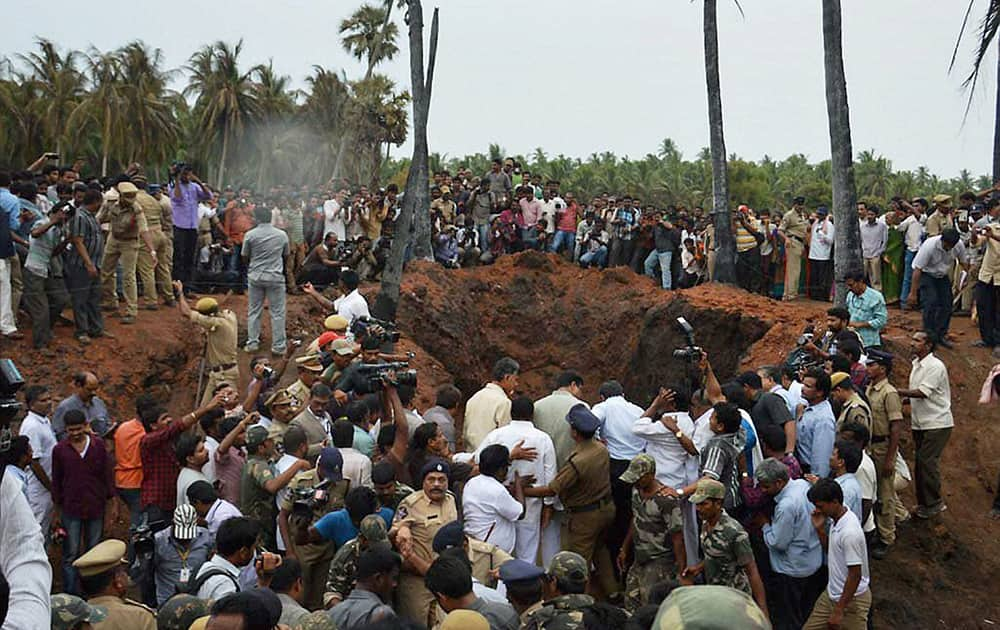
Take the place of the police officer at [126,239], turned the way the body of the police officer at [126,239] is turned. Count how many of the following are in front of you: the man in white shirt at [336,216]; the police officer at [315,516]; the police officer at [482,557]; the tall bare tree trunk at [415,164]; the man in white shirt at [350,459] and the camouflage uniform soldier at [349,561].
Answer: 4

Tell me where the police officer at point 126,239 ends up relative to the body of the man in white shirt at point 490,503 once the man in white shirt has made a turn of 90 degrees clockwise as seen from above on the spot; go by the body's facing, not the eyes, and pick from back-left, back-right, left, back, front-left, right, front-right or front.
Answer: back

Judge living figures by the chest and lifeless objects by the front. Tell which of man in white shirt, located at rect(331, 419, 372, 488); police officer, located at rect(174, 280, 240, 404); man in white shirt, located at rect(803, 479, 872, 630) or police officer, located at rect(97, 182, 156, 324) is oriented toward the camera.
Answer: police officer, located at rect(97, 182, 156, 324)

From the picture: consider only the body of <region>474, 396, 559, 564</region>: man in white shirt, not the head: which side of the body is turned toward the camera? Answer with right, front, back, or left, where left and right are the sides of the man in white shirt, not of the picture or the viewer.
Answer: back
